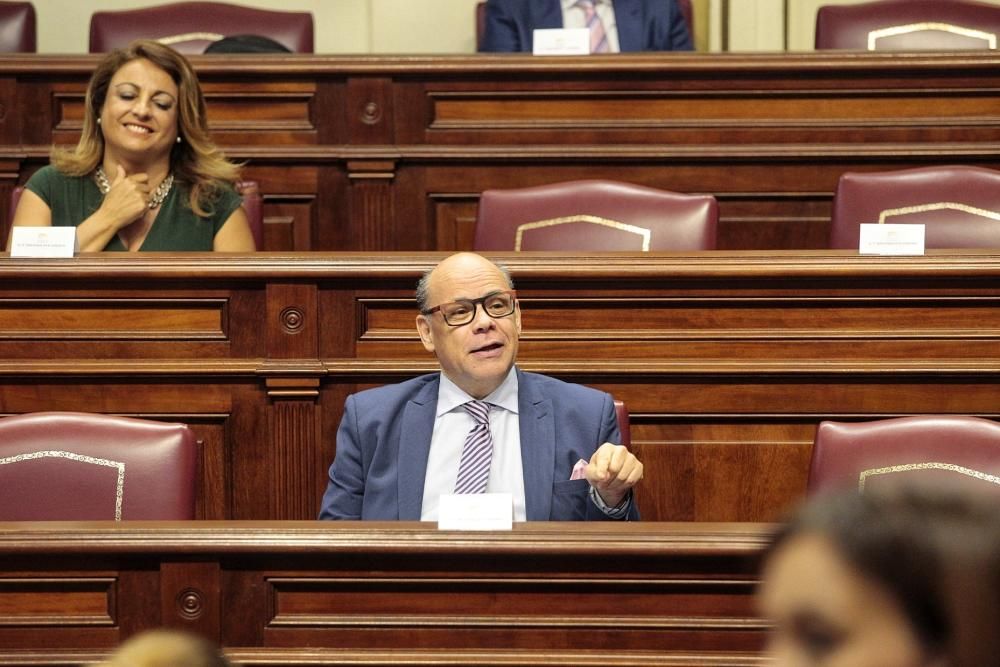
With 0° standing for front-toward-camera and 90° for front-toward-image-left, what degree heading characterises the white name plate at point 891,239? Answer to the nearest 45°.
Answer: approximately 0°

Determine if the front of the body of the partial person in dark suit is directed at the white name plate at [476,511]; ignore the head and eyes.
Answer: yes

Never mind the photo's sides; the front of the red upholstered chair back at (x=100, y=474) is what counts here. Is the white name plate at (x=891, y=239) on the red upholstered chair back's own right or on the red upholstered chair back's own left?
on the red upholstered chair back's own left

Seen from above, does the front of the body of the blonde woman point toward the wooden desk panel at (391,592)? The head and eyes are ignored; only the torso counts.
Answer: yes

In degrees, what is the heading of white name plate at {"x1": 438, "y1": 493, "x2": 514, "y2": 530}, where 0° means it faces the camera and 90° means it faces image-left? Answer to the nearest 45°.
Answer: approximately 0°

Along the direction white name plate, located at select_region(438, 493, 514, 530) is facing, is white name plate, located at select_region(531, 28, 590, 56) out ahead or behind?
behind

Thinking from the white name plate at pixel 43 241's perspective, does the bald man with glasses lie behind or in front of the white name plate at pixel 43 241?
in front
